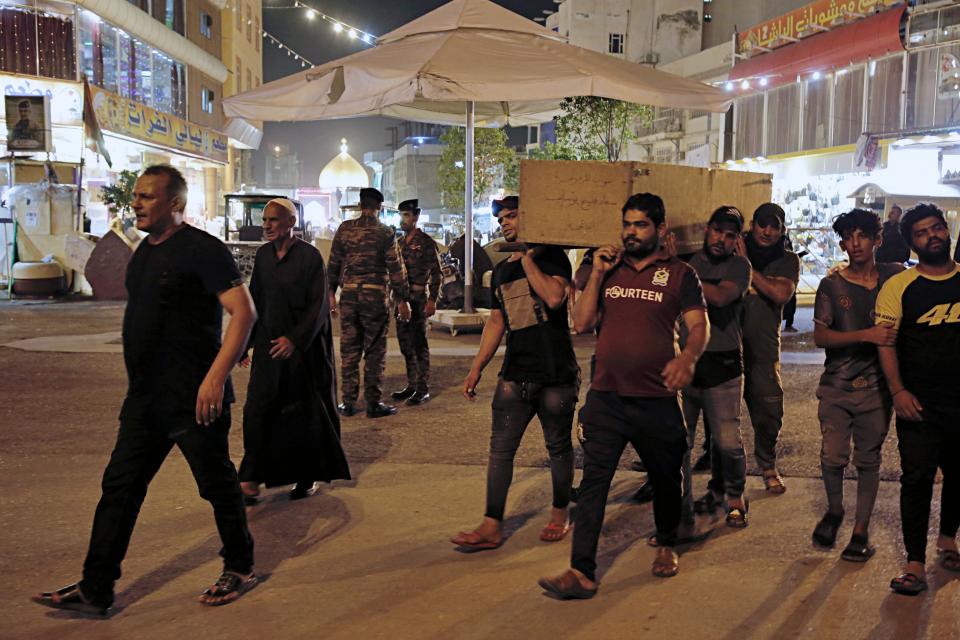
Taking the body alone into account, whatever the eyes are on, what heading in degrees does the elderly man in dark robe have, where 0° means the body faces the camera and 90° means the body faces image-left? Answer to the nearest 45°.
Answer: approximately 45°

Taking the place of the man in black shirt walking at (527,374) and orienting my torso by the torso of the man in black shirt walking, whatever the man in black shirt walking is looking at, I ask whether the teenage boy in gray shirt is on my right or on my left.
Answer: on my left

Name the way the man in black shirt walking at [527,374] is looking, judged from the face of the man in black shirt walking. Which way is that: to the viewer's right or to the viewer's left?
to the viewer's left

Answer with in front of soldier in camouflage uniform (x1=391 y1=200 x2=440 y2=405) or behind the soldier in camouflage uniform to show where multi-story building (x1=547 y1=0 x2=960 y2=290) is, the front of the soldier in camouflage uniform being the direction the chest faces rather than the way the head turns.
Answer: behind

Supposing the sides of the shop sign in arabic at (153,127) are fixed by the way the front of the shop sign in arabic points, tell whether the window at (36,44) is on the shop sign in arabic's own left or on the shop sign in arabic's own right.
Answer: on the shop sign in arabic's own right

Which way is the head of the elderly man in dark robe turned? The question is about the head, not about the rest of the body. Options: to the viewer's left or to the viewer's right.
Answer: to the viewer's left

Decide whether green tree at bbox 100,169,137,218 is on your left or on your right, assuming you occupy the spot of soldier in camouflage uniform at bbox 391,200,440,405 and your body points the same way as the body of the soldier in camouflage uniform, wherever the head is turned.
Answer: on your right

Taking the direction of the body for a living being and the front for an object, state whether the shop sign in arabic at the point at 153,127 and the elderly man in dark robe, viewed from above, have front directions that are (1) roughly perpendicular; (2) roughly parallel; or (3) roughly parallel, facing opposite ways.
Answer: roughly perpendicular

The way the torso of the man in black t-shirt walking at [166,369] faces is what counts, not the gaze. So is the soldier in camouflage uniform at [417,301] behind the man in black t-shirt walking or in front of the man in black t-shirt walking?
behind

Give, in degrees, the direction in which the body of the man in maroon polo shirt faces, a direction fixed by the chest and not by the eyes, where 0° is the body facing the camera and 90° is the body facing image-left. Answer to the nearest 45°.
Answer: approximately 45°
